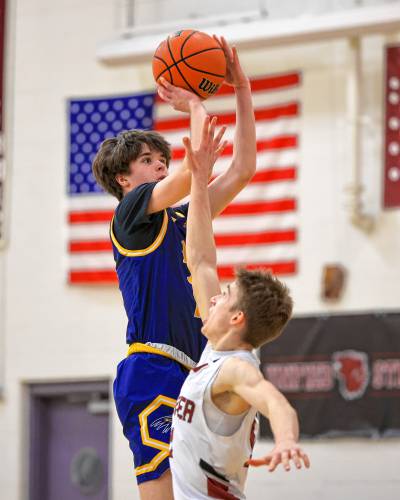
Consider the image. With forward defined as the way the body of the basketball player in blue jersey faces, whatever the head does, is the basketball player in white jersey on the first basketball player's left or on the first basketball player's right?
on the first basketball player's right

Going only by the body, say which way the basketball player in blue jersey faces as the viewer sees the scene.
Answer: to the viewer's right

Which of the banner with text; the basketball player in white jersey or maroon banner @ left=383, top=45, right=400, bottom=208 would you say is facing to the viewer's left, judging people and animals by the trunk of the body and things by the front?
the basketball player in white jersey

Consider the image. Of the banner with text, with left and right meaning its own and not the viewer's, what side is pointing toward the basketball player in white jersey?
front

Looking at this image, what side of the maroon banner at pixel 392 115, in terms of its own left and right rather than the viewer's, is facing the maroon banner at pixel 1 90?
right

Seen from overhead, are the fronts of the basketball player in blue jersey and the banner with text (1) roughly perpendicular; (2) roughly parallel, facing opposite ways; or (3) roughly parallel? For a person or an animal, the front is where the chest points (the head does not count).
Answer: roughly perpendicular

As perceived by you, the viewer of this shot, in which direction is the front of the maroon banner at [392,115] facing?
facing the viewer

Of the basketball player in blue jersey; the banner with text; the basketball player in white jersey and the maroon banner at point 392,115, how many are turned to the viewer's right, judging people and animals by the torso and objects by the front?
1

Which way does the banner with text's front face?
toward the camera

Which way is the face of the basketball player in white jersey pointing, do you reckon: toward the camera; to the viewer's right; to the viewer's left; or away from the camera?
to the viewer's left

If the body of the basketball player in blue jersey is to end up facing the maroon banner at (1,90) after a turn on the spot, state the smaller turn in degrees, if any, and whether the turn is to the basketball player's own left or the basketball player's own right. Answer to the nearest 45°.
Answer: approximately 90° to the basketball player's own left

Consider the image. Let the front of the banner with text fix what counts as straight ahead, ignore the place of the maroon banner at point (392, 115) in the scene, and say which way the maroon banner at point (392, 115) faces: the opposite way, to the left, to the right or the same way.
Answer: the same way

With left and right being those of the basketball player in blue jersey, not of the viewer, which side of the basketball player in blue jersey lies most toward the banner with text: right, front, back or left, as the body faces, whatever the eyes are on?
left
